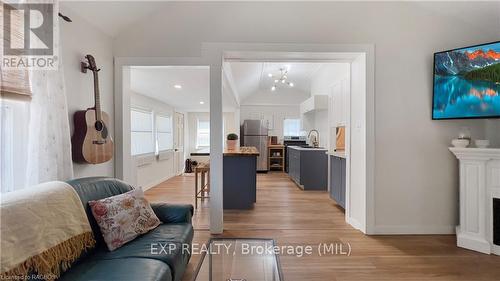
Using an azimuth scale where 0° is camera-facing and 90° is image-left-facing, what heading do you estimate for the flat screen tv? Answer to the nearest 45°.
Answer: approximately 45°

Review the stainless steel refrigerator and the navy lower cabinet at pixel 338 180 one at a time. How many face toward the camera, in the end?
1

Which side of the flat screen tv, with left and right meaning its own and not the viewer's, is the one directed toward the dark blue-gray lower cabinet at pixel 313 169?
right

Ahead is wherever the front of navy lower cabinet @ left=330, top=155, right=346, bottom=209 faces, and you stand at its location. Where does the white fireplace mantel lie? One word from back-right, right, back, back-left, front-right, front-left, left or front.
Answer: back-left

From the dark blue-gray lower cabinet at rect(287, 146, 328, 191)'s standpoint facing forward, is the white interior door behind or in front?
in front

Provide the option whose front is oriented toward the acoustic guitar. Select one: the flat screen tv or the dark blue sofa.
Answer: the flat screen tv

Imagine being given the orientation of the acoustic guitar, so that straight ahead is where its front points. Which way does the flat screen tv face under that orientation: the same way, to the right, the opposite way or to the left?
the opposite way

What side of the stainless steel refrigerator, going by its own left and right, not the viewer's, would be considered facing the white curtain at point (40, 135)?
front

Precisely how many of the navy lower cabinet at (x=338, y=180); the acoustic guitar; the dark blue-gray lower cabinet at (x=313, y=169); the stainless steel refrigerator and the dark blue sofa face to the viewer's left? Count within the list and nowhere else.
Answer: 2

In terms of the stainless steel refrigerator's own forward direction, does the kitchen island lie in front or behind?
in front

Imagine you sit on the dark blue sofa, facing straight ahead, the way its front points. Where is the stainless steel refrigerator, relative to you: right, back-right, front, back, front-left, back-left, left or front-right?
left

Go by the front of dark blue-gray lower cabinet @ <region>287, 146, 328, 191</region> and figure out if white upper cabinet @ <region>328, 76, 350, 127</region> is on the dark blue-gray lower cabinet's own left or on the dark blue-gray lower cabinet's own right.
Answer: on the dark blue-gray lower cabinet's own left

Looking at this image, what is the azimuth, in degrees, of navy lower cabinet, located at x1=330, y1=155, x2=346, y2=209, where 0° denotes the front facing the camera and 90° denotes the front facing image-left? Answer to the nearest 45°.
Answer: approximately 90°
